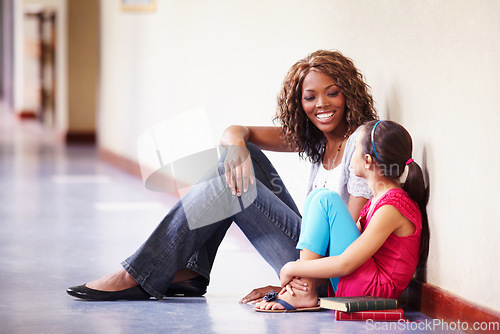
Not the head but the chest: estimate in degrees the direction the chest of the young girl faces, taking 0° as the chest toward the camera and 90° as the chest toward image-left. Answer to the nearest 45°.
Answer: approximately 90°

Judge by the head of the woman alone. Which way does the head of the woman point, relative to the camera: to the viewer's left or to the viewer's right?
to the viewer's right
